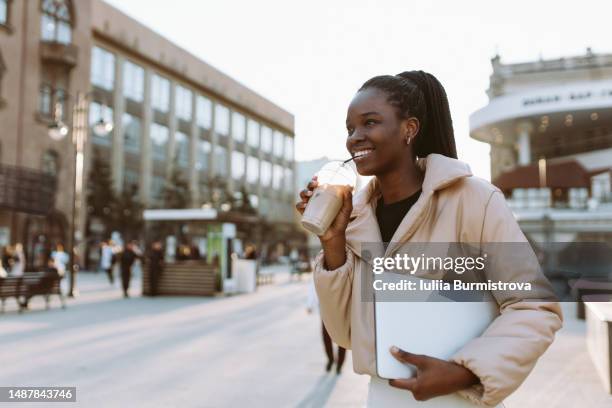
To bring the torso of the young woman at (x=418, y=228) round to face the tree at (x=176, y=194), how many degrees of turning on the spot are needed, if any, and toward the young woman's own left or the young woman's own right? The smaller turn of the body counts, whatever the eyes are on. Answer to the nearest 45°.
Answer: approximately 90° to the young woman's own right

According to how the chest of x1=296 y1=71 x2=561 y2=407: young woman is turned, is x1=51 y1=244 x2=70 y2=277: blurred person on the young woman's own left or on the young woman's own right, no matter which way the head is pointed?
on the young woman's own right

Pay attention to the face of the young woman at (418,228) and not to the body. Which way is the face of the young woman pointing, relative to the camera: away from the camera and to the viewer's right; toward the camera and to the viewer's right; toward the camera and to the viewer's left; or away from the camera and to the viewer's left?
toward the camera and to the viewer's left

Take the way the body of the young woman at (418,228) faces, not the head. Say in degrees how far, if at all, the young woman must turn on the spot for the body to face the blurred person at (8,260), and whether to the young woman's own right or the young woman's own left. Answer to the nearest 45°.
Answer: approximately 90° to the young woman's own right

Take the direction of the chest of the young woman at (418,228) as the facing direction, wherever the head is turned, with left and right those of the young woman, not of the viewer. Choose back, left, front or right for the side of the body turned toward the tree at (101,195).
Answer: right

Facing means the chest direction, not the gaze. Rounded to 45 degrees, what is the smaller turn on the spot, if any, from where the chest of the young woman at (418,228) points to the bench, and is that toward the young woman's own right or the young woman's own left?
approximately 90° to the young woman's own right

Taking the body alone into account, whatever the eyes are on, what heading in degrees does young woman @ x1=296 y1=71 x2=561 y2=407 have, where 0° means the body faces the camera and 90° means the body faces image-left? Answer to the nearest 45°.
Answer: approximately 45°

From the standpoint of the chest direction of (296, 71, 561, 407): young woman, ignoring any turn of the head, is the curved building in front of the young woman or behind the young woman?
behind

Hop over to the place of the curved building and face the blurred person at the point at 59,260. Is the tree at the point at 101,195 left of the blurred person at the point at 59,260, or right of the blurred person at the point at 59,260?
right
